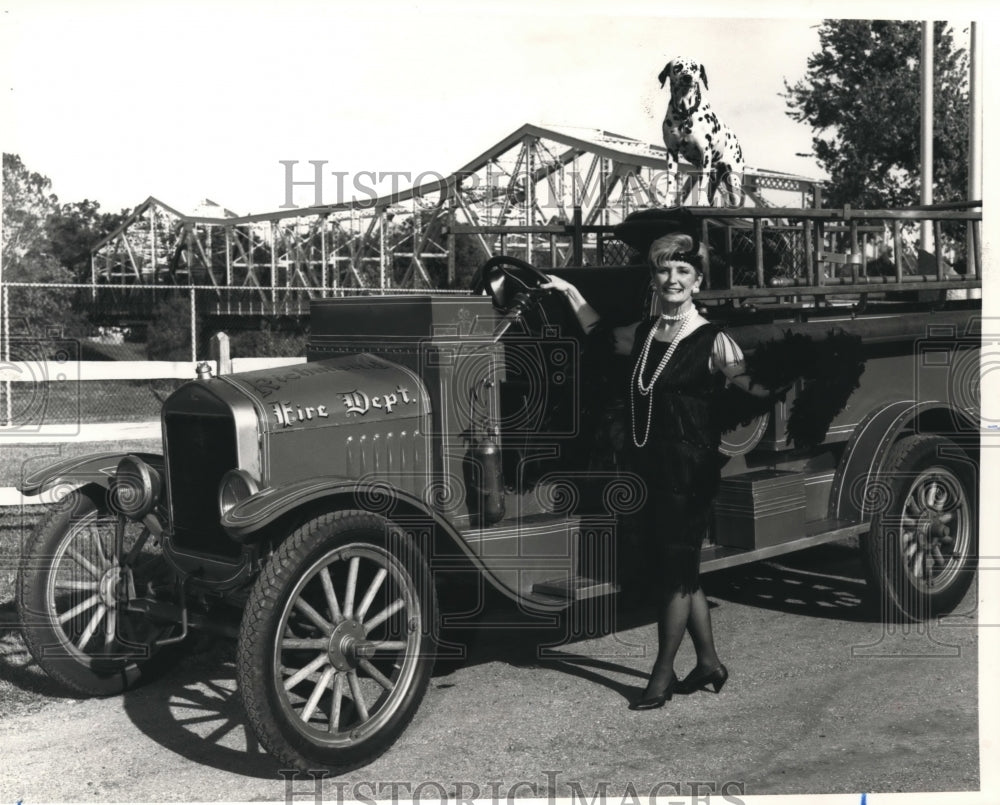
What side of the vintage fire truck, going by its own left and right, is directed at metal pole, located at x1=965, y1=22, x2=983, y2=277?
back

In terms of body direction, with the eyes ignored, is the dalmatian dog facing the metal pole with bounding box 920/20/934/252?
no

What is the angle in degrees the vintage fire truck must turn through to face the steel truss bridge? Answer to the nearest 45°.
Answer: approximately 135° to its right

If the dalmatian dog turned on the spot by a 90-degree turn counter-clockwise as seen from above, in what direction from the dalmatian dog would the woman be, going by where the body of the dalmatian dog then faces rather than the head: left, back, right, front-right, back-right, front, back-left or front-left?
front-right

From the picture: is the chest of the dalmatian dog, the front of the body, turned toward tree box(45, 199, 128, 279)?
no

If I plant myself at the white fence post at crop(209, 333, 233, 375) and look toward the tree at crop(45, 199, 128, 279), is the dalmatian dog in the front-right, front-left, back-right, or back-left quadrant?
back-right

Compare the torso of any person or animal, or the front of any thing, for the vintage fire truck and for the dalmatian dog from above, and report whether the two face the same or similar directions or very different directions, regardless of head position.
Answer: same or similar directions

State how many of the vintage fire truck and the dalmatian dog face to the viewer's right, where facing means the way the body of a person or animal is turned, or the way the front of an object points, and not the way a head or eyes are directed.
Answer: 0

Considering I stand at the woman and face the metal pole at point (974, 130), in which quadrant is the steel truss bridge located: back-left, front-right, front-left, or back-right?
front-left

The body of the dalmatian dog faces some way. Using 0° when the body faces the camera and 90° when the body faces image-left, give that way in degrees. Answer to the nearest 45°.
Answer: approximately 45°

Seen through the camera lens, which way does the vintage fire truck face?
facing the viewer and to the left of the viewer

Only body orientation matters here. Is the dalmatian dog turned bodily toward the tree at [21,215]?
no

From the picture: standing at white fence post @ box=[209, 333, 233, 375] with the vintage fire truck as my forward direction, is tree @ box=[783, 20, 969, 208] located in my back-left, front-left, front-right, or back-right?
back-left
